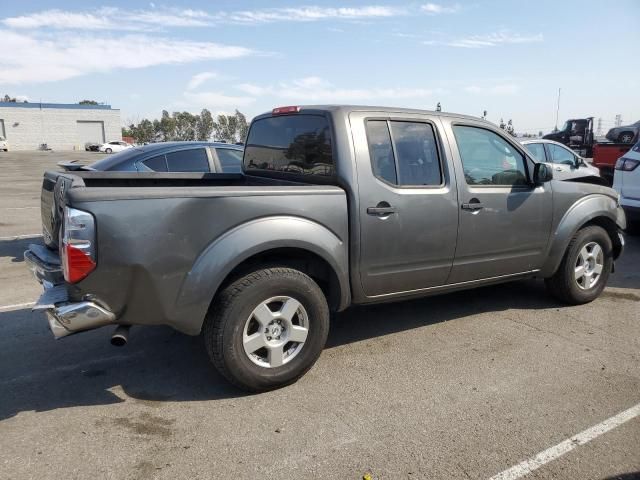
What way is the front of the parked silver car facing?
to the viewer's right

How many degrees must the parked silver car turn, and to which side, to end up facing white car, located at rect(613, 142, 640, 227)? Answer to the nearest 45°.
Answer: approximately 45° to its right

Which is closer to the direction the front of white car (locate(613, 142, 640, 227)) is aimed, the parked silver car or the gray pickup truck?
the parked silver car

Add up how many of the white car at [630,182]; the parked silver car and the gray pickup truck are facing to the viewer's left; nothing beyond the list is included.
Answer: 0

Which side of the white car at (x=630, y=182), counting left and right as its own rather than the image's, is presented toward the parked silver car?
left

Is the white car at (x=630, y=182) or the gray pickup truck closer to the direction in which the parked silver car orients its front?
the white car

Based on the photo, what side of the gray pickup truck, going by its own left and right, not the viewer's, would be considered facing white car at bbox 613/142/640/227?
front

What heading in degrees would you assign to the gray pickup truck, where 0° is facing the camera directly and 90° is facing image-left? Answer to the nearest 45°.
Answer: approximately 225°

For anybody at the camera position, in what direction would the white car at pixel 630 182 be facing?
facing away from the viewer and to the right of the viewer

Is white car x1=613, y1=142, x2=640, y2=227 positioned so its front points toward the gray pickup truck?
no

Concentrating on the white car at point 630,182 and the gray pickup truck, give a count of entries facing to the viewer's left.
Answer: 0

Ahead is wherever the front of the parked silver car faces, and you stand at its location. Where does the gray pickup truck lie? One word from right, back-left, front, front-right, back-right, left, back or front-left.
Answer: right
